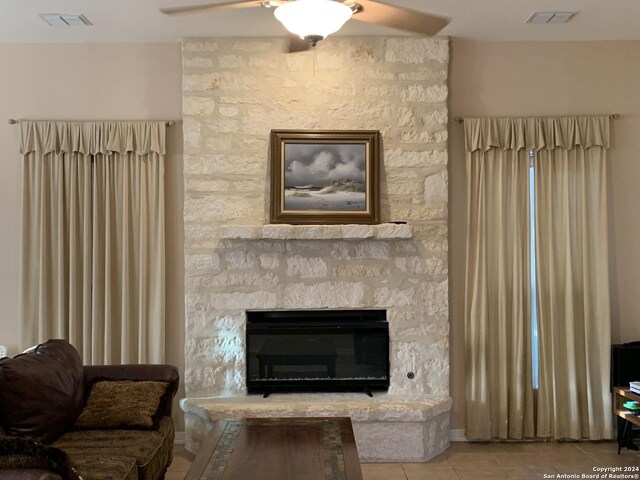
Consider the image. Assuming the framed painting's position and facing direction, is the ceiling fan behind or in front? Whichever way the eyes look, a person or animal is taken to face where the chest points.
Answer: in front

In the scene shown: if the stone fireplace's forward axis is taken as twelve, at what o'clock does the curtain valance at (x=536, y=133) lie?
The curtain valance is roughly at 9 o'clock from the stone fireplace.

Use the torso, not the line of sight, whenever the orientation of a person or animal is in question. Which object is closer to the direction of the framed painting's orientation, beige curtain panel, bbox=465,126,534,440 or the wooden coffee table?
the wooden coffee table

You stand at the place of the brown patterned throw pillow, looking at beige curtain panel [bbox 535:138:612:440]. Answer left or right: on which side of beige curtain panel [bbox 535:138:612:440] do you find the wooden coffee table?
right

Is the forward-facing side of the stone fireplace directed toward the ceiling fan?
yes

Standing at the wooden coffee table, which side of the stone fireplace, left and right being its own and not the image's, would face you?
front

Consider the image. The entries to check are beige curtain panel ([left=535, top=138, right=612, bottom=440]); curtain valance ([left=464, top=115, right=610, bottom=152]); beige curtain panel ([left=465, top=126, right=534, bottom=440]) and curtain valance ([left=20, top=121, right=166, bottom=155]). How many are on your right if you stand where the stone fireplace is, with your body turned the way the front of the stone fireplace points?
1

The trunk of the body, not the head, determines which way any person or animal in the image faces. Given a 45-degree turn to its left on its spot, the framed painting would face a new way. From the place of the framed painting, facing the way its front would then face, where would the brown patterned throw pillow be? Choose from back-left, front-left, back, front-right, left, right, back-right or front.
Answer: right

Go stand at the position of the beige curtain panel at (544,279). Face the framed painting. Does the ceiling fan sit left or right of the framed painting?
left

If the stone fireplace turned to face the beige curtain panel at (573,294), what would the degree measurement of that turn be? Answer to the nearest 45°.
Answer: approximately 90° to its left

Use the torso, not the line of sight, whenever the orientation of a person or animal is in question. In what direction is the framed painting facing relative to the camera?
toward the camera

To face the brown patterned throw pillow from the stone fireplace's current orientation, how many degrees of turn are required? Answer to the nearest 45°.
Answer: approximately 45° to its right

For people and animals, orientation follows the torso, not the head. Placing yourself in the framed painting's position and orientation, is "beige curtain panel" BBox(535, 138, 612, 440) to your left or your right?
on your left

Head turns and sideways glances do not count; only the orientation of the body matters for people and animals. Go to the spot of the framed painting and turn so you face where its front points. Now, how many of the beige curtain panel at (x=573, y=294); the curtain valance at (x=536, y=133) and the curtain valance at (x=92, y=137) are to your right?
1

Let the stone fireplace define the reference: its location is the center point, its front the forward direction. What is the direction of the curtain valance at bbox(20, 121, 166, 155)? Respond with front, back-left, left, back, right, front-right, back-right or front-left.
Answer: right

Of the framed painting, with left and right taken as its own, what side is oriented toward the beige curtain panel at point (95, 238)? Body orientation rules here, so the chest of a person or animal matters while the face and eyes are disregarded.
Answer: right

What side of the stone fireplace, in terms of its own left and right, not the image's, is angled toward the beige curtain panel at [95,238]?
right

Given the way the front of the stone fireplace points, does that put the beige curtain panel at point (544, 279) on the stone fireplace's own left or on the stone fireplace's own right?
on the stone fireplace's own left
